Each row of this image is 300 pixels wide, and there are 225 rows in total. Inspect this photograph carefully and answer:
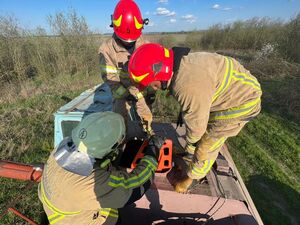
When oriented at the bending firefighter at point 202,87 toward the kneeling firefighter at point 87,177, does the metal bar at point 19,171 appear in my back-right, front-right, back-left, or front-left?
front-right

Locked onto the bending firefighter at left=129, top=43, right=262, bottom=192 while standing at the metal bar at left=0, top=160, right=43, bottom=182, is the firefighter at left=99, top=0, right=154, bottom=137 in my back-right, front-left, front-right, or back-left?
front-left

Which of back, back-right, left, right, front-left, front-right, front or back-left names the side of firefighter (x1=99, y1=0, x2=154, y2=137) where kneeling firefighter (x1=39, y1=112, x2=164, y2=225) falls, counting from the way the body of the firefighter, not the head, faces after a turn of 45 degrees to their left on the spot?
front-right

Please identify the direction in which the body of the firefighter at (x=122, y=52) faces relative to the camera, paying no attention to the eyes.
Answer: toward the camera

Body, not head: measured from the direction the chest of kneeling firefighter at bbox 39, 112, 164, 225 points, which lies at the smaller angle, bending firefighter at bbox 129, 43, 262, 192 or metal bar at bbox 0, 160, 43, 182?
the bending firefighter

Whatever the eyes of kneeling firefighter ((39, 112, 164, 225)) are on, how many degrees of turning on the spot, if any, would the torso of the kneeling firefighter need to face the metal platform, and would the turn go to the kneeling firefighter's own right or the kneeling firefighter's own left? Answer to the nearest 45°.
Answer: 0° — they already face it

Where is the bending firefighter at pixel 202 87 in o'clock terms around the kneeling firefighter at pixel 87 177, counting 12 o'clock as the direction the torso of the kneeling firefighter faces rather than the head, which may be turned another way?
The bending firefighter is roughly at 1 o'clock from the kneeling firefighter.

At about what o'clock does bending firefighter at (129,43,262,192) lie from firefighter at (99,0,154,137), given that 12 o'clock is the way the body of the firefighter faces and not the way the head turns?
The bending firefighter is roughly at 11 o'clock from the firefighter.

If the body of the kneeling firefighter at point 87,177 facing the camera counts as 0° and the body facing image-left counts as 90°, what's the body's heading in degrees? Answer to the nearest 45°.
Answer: approximately 225°

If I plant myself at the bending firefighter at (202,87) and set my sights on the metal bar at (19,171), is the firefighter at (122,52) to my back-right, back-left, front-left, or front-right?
front-right

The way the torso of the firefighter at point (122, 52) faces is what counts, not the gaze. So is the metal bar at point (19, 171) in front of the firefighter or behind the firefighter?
in front

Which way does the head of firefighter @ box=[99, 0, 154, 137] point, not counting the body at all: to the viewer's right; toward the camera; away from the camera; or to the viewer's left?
toward the camera

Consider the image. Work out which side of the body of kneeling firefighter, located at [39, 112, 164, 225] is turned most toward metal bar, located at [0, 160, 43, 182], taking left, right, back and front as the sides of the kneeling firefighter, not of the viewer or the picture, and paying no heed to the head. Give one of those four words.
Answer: left
